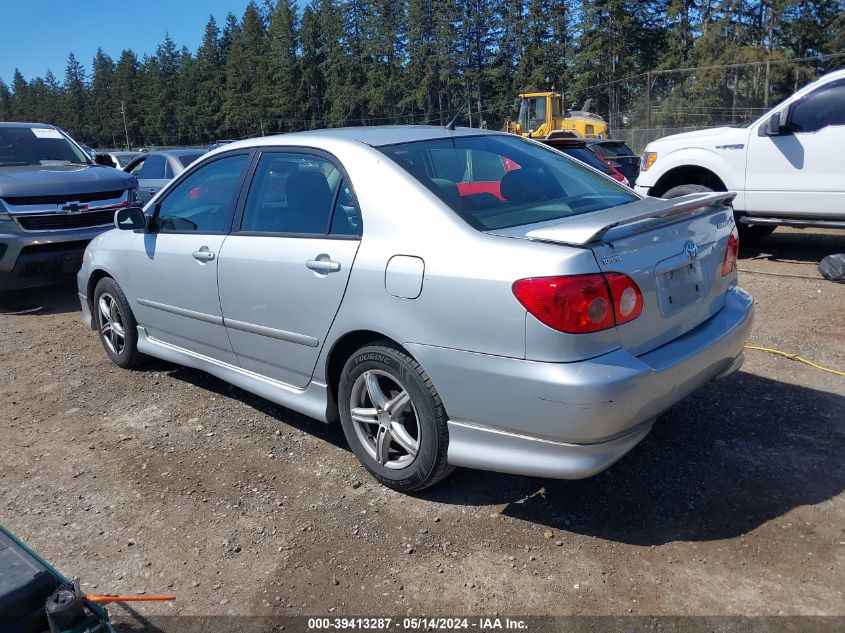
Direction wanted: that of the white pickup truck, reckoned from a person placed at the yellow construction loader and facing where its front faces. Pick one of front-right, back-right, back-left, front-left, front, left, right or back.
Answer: left

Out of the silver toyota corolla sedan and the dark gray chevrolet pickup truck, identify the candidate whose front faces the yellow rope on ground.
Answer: the dark gray chevrolet pickup truck

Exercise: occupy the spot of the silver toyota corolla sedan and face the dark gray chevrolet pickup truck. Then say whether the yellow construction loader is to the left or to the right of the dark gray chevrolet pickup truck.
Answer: right

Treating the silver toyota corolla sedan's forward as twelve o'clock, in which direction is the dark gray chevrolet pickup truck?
The dark gray chevrolet pickup truck is roughly at 12 o'clock from the silver toyota corolla sedan.

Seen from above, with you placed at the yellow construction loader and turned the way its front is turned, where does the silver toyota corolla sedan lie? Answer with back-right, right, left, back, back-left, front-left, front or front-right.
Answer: left

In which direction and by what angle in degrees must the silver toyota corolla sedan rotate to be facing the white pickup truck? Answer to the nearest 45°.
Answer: approximately 90° to its right

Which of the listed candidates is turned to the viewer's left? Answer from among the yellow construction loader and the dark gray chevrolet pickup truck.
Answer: the yellow construction loader

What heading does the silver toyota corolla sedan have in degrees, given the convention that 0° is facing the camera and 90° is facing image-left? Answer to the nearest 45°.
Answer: approximately 135°

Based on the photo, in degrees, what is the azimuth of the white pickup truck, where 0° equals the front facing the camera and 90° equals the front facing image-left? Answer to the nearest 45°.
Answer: approximately 90°

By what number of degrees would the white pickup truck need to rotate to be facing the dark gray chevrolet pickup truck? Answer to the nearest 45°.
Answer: approximately 45° to its left

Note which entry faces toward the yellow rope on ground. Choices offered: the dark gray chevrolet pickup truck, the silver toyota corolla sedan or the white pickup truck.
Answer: the dark gray chevrolet pickup truck

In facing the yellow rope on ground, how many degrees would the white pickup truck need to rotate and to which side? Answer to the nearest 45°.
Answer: approximately 90° to its left

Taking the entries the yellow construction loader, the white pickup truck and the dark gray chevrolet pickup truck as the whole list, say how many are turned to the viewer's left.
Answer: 2

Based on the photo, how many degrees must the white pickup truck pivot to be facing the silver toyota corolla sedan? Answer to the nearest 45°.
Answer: approximately 90° to its left
